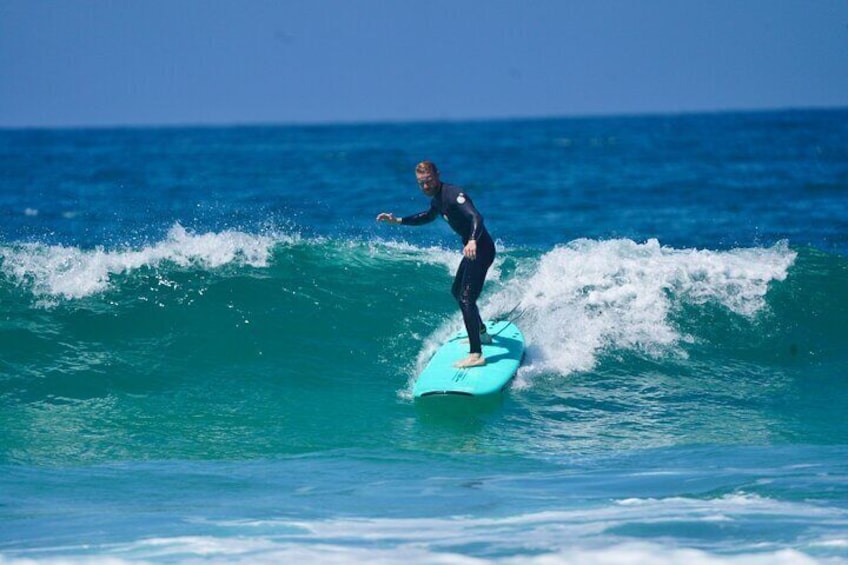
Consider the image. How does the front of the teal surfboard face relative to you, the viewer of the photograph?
facing the viewer and to the left of the viewer

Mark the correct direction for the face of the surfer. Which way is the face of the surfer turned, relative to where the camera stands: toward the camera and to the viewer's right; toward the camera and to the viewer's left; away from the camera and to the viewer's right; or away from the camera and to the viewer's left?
toward the camera and to the viewer's left
